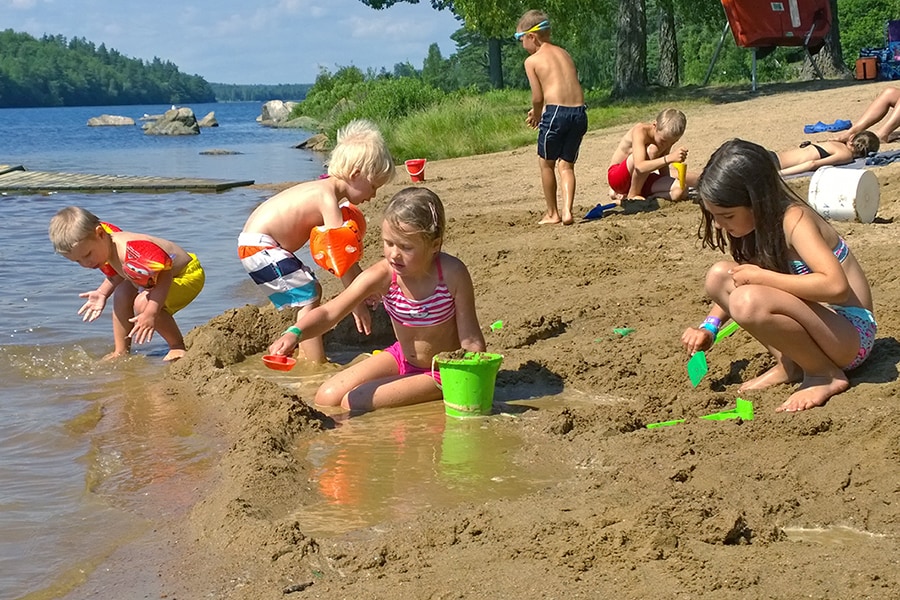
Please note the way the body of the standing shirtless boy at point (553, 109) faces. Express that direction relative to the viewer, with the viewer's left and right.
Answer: facing away from the viewer and to the left of the viewer

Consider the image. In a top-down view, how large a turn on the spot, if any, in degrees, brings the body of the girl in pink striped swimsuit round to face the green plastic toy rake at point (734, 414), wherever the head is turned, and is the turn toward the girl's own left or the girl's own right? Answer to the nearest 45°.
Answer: approximately 90° to the girl's own left

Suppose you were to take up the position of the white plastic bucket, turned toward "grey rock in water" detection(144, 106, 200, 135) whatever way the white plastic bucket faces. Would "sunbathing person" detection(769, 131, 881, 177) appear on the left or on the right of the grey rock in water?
right

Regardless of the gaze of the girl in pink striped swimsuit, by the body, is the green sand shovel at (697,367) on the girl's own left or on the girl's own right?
on the girl's own left

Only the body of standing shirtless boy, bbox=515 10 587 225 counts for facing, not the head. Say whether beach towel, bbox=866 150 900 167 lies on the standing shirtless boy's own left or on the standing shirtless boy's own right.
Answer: on the standing shirtless boy's own right

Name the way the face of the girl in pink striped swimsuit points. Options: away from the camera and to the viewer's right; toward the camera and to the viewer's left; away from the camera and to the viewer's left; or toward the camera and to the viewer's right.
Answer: toward the camera and to the viewer's left

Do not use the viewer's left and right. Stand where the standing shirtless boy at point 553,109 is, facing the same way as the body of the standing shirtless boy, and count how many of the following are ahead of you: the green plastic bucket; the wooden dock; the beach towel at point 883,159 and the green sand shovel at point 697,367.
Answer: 1

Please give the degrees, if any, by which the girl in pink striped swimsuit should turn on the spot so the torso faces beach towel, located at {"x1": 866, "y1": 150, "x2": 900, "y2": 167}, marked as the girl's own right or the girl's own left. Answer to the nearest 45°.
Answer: approximately 180°

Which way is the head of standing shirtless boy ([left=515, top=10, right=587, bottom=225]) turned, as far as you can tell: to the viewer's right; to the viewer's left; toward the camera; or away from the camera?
to the viewer's left

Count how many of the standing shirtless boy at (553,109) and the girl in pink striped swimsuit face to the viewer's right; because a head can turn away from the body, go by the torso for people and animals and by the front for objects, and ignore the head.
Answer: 0

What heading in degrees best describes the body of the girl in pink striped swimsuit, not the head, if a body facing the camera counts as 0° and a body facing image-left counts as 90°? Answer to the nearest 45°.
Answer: approximately 45°
